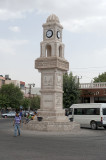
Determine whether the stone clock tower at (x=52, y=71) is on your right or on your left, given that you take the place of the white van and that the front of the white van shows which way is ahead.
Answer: on your left

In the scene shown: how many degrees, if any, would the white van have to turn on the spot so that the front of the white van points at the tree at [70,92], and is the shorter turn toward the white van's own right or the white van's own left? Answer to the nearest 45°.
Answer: approximately 45° to the white van's own right

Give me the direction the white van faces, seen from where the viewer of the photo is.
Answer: facing away from the viewer and to the left of the viewer
